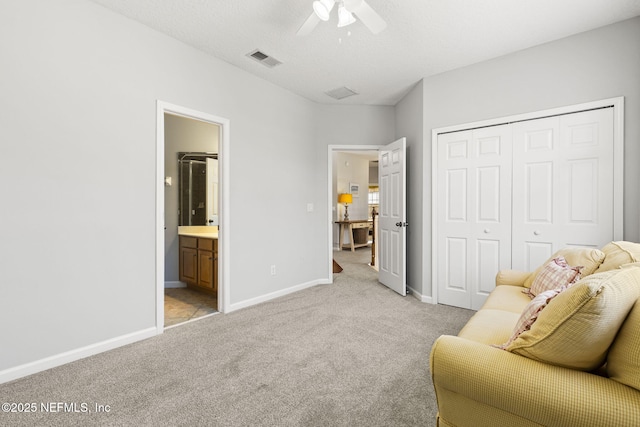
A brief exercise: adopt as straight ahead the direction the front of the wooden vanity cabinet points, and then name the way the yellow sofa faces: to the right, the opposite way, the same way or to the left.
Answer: to the right

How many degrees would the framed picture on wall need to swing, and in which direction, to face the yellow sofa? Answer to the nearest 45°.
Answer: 0° — it already faces it

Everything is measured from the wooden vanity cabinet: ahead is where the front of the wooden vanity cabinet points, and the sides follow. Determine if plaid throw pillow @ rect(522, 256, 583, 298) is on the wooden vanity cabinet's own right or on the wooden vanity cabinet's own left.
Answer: on the wooden vanity cabinet's own left

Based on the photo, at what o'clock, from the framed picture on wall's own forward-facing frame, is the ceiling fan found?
The ceiling fan is roughly at 12 o'clock from the framed picture on wall.

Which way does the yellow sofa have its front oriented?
to the viewer's left

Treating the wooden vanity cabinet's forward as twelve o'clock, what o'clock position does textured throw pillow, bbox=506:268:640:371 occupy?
The textured throw pillow is roughly at 10 o'clock from the wooden vanity cabinet.

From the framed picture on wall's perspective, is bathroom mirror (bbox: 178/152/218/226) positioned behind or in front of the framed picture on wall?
in front

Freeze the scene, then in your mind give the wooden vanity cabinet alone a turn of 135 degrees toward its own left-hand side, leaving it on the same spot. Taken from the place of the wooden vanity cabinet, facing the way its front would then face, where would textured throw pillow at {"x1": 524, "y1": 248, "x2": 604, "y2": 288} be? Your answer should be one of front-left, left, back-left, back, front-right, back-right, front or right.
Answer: front-right

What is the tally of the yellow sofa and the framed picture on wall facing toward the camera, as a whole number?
1

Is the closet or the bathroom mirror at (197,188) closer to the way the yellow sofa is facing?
the bathroom mirror

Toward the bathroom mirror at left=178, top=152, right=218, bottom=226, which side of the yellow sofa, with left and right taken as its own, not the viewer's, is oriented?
front

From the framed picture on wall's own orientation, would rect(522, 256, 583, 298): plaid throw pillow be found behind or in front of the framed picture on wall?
in front

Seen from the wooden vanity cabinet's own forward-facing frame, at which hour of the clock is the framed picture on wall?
The framed picture on wall is roughly at 6 o'clock from the wooden vanity cabinet.

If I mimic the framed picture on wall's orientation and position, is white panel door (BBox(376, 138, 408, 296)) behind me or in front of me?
in front

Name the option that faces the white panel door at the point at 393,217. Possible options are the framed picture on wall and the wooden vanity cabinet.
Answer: the framed picture on wall
